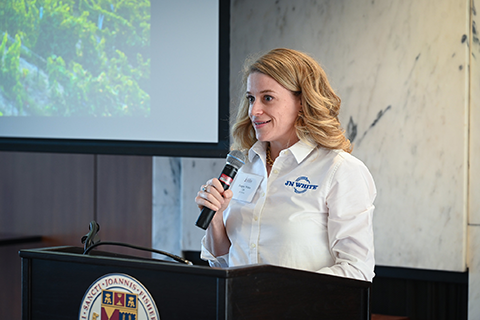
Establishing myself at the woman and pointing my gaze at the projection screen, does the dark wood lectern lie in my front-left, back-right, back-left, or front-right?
back-left

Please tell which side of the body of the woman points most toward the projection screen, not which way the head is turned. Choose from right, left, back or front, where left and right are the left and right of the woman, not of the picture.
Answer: right

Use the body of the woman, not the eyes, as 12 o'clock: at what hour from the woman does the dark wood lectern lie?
The dark wood lectern is roughly at 11 o'clock from the woman.

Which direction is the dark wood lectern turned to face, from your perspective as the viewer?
facing the viewer and to the left of the viewer

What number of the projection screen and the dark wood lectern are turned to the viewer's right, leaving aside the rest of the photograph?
0

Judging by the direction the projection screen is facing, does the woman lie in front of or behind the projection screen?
in front

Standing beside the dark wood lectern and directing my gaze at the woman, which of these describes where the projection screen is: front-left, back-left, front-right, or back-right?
front-left

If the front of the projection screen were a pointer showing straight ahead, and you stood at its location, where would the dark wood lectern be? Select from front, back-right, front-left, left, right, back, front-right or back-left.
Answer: front

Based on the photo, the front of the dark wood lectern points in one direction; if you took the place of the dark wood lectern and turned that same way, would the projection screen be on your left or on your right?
on your right

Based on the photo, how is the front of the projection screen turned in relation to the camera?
facing the viewer

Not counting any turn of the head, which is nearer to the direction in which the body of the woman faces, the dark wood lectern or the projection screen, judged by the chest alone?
the dark wood lectern
